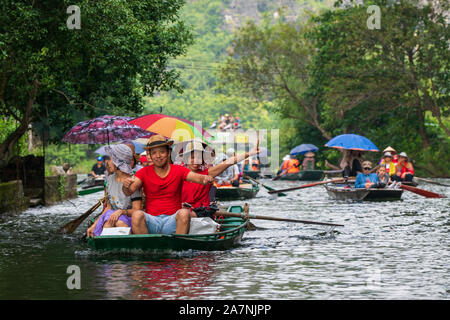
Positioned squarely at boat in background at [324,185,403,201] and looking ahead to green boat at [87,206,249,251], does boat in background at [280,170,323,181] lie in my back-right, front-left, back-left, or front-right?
back-right

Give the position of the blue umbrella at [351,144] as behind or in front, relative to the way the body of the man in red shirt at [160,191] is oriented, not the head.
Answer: behind

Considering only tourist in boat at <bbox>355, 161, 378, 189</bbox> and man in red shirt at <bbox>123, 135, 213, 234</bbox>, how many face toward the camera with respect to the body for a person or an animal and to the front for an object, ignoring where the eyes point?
2

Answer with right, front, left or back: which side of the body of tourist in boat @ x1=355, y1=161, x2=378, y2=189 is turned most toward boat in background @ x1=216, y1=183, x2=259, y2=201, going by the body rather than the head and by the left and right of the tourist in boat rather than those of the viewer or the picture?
right

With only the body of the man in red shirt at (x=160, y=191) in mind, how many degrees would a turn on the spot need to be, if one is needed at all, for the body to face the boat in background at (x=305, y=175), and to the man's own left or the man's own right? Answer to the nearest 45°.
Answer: approximately 180°

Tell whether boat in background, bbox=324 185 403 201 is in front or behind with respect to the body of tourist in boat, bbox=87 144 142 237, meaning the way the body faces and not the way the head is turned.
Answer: behind

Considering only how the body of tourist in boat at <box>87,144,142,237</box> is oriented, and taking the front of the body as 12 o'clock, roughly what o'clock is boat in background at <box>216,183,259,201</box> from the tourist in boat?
The boat in background is roughly at 5 o'clock from the tourist in boat.

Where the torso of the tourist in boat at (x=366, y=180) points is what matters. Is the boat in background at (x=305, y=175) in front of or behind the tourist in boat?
behind

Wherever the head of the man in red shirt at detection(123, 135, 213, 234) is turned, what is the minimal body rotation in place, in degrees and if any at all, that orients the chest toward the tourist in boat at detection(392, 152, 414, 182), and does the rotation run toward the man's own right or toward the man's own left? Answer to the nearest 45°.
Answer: approximately 135° to the man's own left

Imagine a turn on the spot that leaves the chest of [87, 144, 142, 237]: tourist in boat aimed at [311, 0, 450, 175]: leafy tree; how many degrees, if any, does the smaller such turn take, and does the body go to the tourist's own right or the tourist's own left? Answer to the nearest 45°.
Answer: approximately 180°
